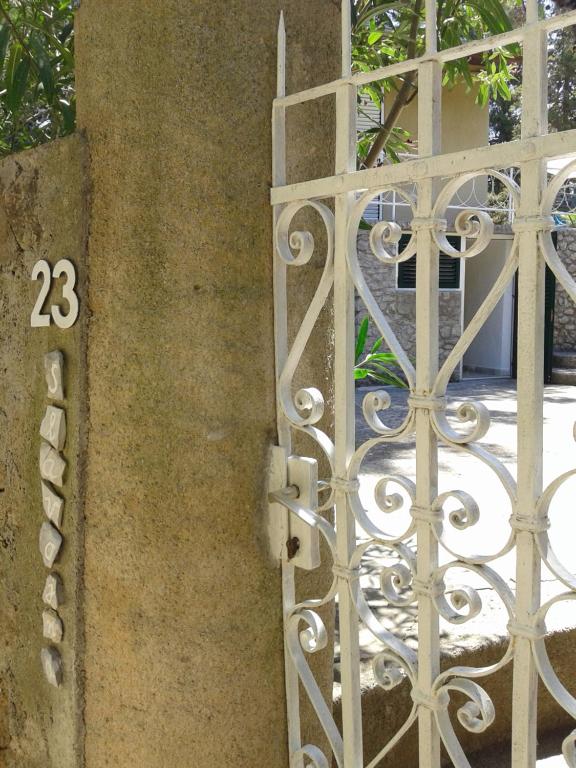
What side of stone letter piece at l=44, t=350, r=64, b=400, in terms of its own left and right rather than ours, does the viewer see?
front

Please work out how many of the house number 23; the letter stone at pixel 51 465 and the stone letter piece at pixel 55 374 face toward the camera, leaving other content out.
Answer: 3

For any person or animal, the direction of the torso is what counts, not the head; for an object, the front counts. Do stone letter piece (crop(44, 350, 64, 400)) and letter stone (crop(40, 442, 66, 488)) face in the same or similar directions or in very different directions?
same or similar directions

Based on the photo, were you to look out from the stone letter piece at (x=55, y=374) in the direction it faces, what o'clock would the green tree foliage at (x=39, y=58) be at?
The green tree foliage is roughly at 6 o'clock from the stone letter piece.

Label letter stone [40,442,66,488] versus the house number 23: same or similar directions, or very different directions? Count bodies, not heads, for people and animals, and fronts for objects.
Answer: same or similar directions

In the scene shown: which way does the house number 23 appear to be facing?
toward the camera

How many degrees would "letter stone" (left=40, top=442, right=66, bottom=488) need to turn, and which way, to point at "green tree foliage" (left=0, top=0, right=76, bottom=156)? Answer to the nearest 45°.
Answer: approximately 180°

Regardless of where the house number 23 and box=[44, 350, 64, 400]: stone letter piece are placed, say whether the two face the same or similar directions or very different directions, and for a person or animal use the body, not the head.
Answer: same or similar directions

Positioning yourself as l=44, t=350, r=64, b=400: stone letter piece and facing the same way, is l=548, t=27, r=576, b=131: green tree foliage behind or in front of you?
behind
